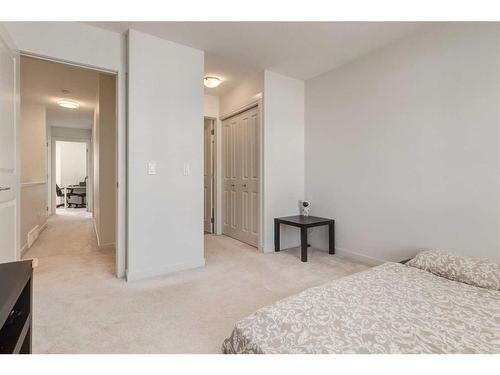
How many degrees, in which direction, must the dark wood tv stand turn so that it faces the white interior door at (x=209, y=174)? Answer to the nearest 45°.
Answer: approximately 45° to its left

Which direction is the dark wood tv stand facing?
to the viewer's right

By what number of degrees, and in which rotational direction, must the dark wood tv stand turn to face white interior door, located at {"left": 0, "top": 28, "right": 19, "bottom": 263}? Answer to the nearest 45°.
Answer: approximately 90° to its left

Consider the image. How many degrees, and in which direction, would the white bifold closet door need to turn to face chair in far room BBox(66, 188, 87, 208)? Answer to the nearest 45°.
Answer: approximately 90° to its right

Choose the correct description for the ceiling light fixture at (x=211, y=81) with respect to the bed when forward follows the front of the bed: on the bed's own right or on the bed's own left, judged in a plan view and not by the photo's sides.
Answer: on the bed's own right

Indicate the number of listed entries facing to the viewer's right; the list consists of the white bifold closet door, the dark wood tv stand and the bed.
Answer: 1

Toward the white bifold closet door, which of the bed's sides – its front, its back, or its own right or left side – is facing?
right

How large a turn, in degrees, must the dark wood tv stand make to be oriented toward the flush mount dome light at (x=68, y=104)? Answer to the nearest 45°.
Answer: approximately 90° to its left

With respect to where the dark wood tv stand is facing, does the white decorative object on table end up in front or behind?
in front

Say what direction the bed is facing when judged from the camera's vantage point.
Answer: facing the viewer and to the left of the viewer

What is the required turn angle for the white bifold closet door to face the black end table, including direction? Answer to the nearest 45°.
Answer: approximately 90° to its left

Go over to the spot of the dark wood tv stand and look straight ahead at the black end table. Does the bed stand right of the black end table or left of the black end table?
right

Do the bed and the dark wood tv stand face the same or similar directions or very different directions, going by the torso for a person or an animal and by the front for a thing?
very different directions
